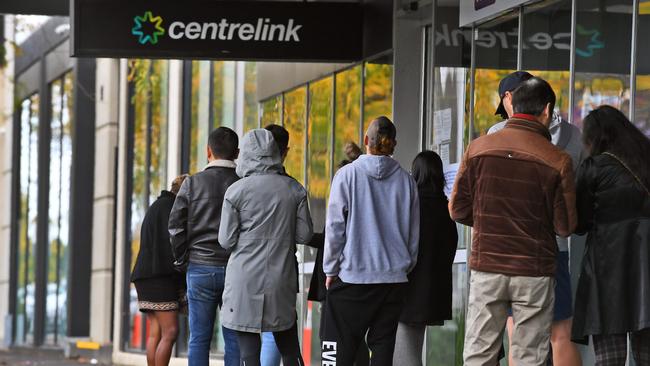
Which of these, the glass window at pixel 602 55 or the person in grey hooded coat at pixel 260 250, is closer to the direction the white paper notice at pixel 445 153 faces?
the person in grey hooded coat

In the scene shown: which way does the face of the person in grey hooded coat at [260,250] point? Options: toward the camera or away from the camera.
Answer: away from the camera

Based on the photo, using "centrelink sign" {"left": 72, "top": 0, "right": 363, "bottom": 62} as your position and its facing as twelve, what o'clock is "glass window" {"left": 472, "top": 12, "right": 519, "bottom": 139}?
The glass window is roughly at 10 o'clock from the centrelink sign.

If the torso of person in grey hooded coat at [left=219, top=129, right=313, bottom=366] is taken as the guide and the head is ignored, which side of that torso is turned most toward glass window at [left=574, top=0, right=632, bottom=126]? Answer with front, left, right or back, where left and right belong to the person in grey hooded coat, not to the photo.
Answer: right

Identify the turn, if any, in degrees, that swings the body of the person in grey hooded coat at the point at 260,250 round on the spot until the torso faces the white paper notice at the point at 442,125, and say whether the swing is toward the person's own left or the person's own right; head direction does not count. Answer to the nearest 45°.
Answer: approximately 45° to the person's own right

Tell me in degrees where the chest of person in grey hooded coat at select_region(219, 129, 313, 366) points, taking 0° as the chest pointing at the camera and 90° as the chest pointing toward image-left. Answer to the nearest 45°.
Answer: approximately 180°

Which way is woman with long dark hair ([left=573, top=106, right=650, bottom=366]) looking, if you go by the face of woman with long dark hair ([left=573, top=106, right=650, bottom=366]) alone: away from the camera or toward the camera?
away from the camera

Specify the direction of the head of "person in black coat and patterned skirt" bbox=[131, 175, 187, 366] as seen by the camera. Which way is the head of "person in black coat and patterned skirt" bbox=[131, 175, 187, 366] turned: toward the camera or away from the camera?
away from the camera

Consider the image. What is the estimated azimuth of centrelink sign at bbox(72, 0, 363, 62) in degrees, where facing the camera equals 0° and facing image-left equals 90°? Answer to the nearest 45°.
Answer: approximately 0°
